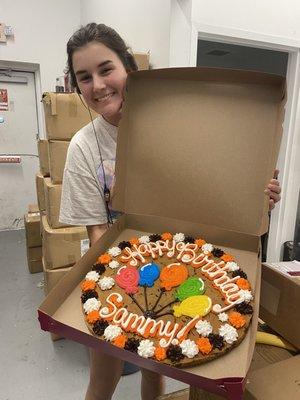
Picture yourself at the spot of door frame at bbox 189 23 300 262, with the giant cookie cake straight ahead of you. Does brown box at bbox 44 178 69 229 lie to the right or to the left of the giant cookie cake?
right

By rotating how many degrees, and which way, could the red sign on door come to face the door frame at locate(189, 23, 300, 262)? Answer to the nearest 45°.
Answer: approximately 45° to its left

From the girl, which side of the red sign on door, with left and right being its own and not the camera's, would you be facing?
front

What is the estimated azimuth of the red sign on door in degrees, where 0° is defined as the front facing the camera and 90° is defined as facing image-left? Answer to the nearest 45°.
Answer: approximately 0°

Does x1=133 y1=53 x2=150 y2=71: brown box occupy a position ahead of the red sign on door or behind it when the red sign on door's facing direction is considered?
ahead

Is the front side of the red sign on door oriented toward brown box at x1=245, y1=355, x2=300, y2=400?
yes

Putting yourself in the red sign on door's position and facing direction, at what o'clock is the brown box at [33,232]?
The brown box is roughly at 12 o'clock from the red sign on door.

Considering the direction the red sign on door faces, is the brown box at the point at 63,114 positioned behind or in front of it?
in front
